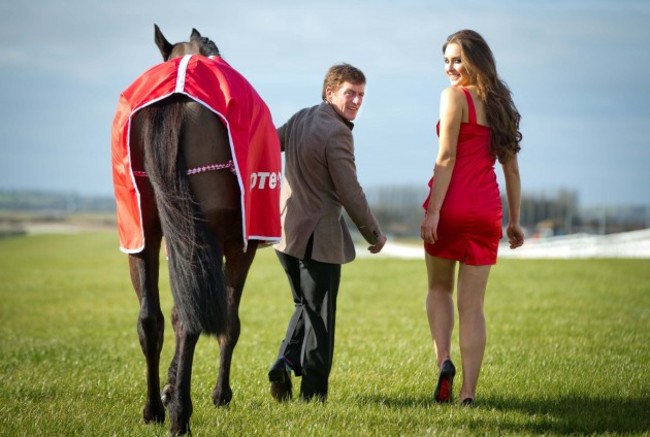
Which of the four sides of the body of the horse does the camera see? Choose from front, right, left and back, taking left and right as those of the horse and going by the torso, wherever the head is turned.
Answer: back

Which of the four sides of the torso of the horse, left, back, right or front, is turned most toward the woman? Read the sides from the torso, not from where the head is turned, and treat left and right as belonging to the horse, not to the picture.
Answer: right
